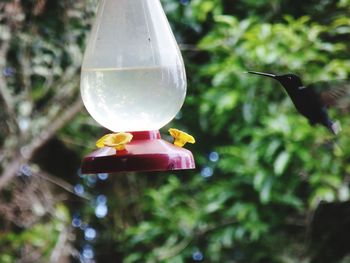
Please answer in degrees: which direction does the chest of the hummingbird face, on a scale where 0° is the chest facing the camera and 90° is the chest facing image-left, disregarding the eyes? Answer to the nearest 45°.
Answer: approximately 90°
